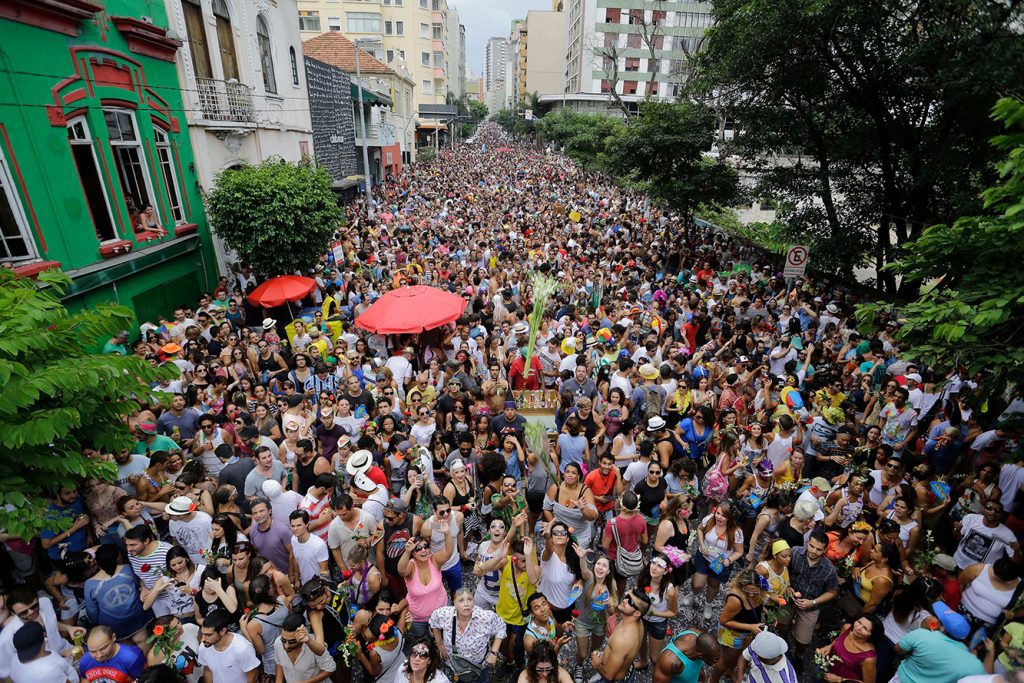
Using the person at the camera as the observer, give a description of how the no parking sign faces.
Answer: facing the viewer

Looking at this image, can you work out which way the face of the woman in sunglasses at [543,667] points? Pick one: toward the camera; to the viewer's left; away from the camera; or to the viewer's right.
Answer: toward the camera

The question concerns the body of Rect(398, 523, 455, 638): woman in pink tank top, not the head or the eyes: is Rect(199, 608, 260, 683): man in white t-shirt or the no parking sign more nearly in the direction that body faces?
the man in white t-shirt

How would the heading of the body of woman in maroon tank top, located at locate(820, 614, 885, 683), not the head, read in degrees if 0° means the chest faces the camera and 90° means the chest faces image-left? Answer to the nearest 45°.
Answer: approximately 45°

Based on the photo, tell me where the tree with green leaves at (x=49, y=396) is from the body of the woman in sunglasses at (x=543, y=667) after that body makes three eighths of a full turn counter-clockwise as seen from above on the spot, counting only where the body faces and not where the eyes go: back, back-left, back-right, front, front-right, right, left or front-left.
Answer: back-left

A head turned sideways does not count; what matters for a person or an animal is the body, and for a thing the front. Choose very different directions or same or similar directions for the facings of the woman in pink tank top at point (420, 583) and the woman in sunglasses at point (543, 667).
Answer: same or similar directions

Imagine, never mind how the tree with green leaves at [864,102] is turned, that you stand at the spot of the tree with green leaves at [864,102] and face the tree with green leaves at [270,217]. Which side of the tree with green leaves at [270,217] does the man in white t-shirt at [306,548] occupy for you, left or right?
left

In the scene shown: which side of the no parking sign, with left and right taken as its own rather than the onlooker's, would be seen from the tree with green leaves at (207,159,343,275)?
right

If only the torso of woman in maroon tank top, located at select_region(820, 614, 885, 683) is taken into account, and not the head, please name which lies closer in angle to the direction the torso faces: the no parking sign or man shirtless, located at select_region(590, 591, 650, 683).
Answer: the man shirtless

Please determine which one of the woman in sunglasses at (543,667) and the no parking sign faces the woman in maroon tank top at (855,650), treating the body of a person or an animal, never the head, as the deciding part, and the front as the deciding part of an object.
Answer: the no parking sign

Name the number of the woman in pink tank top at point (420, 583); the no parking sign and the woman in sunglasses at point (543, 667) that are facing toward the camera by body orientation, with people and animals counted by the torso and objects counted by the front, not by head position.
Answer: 3

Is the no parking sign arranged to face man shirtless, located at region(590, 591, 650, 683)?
yes

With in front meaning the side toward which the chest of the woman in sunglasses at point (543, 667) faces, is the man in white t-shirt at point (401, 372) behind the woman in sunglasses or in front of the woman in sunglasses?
behind

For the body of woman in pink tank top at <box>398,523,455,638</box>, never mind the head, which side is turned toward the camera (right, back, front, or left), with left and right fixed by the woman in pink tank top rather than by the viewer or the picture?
front

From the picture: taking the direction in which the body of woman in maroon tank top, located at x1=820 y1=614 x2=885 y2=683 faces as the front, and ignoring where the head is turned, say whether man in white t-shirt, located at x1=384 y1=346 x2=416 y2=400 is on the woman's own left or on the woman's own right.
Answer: on the woman's own right
